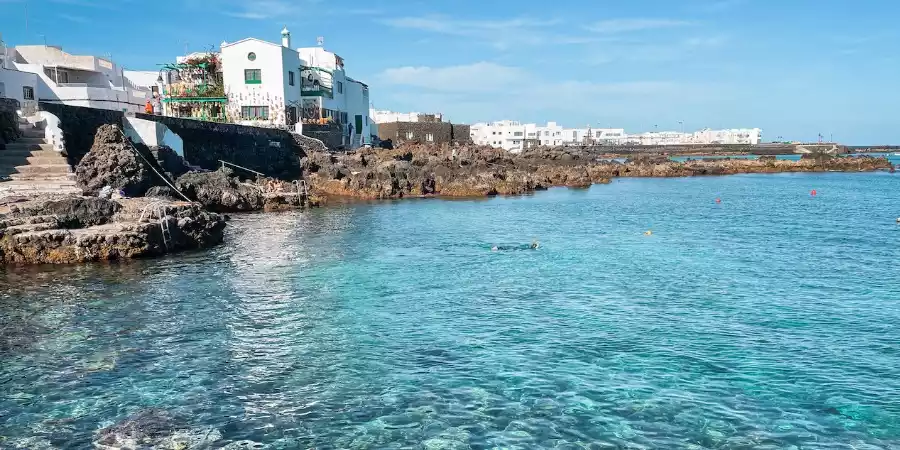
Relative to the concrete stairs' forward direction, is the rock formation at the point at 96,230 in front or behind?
in front

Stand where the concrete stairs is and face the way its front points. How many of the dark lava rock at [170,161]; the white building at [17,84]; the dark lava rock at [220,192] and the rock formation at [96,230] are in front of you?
1

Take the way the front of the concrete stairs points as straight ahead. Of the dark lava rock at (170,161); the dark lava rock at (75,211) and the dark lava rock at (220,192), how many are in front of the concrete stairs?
1

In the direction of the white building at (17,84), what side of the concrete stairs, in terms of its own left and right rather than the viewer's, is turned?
back

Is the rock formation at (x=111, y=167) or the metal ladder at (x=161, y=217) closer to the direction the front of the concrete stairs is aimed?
the metal ladder

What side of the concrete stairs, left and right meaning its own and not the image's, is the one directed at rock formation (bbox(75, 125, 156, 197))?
left

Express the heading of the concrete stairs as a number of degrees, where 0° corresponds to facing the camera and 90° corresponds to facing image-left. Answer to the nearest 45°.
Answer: approximately 0°

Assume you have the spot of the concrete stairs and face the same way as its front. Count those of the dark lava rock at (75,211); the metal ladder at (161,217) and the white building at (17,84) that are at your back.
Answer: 1

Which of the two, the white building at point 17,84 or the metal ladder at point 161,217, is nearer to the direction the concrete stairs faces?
the metal ladder

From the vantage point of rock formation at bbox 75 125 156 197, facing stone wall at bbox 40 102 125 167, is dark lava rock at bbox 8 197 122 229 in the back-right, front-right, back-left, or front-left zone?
back-left

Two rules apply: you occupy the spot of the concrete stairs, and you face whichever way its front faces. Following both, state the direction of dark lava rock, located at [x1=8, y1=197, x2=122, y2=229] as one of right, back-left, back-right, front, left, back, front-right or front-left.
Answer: front

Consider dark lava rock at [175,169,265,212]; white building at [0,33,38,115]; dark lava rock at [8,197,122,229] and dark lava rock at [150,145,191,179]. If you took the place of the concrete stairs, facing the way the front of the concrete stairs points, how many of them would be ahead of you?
1

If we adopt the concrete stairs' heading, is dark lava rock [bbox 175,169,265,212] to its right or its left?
on its left

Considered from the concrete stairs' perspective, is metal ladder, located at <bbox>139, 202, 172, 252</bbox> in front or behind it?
in front
